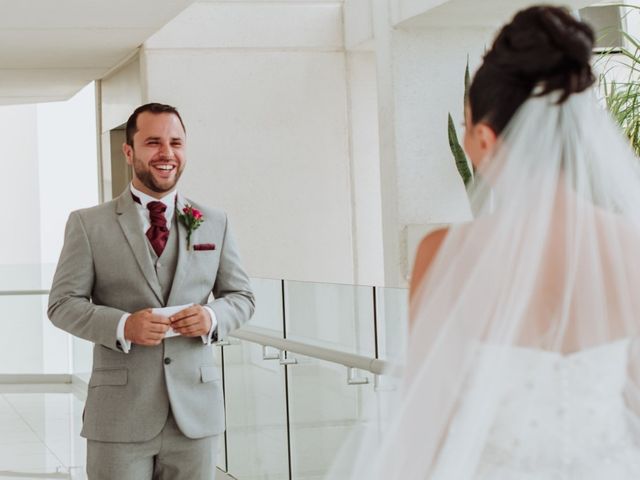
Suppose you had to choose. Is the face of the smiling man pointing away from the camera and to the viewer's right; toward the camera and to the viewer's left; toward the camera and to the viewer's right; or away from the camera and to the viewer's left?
toward the camera and to the viewer's right

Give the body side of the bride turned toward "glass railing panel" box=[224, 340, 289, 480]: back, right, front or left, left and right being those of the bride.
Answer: front

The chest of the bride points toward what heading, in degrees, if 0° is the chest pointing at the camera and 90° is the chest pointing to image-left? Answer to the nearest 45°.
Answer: approximately 135°

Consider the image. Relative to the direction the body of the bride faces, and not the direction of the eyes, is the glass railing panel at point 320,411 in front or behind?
in front

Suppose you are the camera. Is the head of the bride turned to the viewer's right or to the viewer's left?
to the viewer's left

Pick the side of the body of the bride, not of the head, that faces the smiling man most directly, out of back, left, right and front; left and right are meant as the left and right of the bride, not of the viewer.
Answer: front

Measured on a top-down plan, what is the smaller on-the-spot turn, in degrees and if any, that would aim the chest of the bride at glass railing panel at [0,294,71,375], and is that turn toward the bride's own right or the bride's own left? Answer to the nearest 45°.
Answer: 0° — they already face it
